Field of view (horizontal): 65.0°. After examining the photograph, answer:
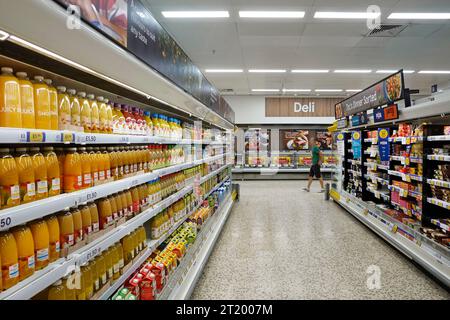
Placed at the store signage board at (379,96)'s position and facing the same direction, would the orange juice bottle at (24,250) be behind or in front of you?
in front

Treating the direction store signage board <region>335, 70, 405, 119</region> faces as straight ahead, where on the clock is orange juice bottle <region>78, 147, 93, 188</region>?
The orange juice bottle is roughly at 11 o'clock from the store signage board.

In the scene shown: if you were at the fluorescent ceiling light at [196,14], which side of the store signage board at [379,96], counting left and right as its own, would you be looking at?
front

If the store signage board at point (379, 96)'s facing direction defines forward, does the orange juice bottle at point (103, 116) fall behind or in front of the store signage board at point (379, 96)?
in front

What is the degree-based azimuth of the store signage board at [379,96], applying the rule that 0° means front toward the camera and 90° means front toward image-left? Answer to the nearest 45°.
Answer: approximately 45°

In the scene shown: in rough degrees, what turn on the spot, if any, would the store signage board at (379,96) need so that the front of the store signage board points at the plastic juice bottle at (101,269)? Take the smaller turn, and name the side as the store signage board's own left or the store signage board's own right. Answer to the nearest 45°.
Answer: approximately 45° to the store signage board's own left

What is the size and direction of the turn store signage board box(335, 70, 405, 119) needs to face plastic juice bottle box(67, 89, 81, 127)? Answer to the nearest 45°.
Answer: approximately 45° to its left

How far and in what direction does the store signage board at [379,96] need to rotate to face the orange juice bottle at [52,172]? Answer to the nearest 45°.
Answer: approximately 45° to its left

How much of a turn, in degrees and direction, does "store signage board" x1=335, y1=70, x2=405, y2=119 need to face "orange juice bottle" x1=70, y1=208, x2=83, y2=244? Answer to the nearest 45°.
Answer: approximately 45° to its left

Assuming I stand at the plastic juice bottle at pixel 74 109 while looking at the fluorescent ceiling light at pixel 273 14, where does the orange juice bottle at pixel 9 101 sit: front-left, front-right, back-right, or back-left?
back-right

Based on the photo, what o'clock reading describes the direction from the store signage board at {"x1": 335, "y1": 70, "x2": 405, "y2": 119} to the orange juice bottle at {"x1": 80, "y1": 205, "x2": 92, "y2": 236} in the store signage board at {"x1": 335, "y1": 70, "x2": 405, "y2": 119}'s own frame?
The orange juice bottle is roughly at 11 o'clock from the store signage board.
